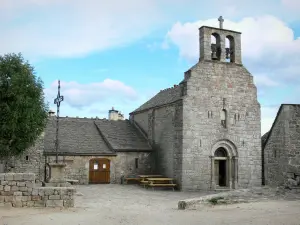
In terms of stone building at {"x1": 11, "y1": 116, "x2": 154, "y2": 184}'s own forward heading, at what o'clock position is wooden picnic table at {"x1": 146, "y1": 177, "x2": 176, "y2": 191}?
The wooden picnic table is roughly at 10 o'clock from the stone building.

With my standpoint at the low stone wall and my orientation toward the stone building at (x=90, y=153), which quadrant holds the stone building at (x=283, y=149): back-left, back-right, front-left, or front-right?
front-right

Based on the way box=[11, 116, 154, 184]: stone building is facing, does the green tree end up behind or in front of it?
in front

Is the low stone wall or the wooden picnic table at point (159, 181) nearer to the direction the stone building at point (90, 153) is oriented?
the low stone wall

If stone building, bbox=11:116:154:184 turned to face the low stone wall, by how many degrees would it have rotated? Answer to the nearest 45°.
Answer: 0° — it already faces it

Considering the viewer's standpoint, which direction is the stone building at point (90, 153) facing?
facing the viewer

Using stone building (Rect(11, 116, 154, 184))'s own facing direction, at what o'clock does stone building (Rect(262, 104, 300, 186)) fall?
stone building (Rect(262, 104, 300, 186)) is roughly at 10 o'clock from stone building (Rect(11, 116, 154, 184)).
